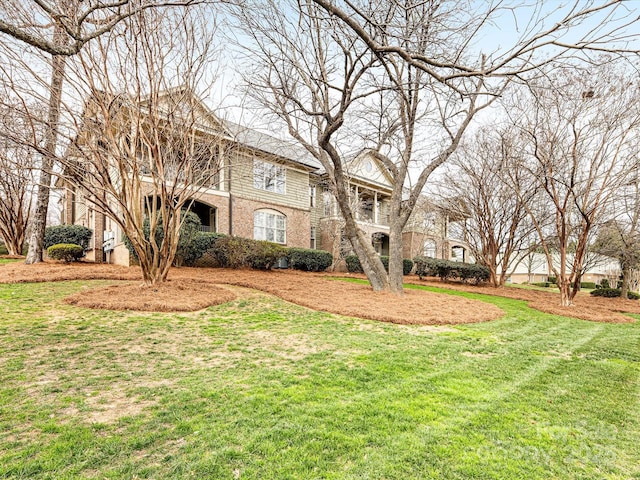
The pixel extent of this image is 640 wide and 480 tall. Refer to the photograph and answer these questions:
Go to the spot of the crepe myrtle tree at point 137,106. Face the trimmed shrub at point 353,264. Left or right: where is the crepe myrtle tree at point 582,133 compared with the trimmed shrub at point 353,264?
right

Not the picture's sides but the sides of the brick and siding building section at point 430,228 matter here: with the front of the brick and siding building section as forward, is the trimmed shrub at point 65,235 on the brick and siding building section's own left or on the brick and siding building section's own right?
on the brick and siding building section's own right

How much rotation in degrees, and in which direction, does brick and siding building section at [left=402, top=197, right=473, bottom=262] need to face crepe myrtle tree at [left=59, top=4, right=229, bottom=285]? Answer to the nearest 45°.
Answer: approximately 45° to its right

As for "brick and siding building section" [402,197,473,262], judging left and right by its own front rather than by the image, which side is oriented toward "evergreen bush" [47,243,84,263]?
right

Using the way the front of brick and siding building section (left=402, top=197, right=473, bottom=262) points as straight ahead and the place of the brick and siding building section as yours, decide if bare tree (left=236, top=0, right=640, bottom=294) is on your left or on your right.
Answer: on your right

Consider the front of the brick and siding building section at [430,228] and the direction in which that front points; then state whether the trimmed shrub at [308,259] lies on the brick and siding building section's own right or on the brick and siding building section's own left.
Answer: on the brick and siding building section's own right

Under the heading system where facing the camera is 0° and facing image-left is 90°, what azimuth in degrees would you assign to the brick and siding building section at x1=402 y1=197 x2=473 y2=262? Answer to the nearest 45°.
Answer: approximately 315°

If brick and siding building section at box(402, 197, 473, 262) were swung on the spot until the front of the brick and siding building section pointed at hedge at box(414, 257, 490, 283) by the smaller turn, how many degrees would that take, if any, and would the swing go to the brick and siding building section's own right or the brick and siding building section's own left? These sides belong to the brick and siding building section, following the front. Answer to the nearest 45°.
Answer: approximately 45° to the brick and siding building section's own right

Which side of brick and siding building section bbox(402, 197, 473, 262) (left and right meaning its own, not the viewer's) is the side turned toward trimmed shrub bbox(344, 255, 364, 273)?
right

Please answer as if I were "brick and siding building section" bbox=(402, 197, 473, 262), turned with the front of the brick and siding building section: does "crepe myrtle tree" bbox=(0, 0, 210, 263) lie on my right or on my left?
on my right
